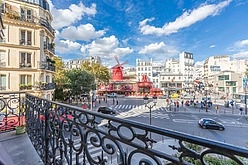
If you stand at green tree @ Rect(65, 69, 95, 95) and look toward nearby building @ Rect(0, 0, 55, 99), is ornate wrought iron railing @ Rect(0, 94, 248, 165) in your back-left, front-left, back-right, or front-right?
front-left

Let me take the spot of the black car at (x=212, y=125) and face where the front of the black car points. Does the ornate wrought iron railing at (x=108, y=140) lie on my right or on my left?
on my right

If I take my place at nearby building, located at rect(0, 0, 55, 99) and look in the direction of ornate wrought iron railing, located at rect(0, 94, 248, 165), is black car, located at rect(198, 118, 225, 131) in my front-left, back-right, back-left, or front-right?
front-left

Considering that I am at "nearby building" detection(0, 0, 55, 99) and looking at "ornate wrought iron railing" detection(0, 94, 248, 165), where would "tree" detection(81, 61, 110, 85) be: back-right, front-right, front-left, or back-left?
back-left

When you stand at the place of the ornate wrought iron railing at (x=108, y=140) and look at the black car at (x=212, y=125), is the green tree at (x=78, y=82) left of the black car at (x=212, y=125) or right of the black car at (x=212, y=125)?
left

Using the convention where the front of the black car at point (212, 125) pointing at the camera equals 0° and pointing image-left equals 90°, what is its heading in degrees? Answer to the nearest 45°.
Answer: approximately 315°

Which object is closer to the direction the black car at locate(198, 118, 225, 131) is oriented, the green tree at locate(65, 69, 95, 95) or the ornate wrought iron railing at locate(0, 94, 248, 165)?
the ornate wrought iron railing
